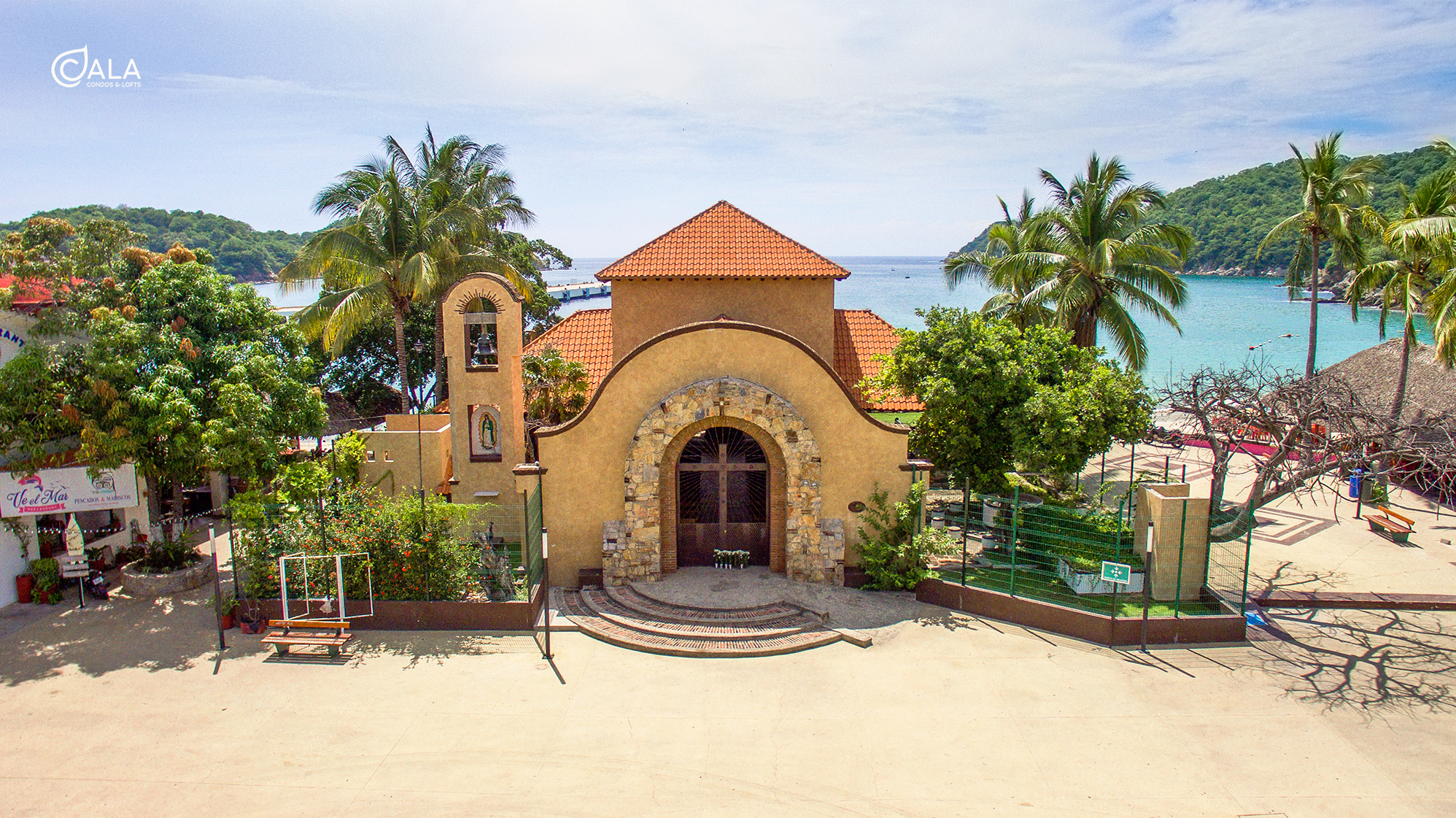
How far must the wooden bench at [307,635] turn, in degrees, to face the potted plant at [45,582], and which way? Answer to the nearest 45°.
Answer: approximately 135° to its right

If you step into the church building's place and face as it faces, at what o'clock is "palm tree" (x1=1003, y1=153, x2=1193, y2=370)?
The palm tree is roughly at 8 o'clock from the church building.

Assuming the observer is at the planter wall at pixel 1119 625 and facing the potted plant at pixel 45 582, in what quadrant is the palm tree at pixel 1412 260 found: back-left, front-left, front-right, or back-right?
back-right

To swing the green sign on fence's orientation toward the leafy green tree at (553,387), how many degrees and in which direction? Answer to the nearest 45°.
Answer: approximately 90° to its right

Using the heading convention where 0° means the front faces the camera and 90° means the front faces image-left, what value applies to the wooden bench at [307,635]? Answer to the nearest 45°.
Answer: approximately 0°
